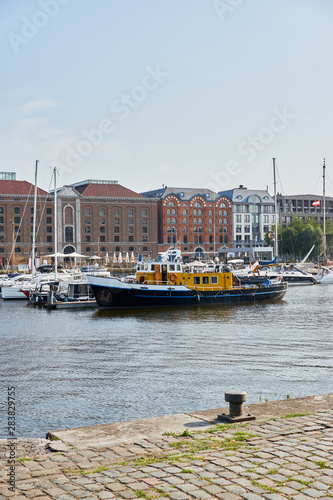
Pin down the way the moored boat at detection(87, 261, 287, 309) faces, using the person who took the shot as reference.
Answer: facing the viewer and to the left of the viewer

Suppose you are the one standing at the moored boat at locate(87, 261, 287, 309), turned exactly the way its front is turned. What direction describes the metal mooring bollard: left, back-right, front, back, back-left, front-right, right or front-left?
front-left
